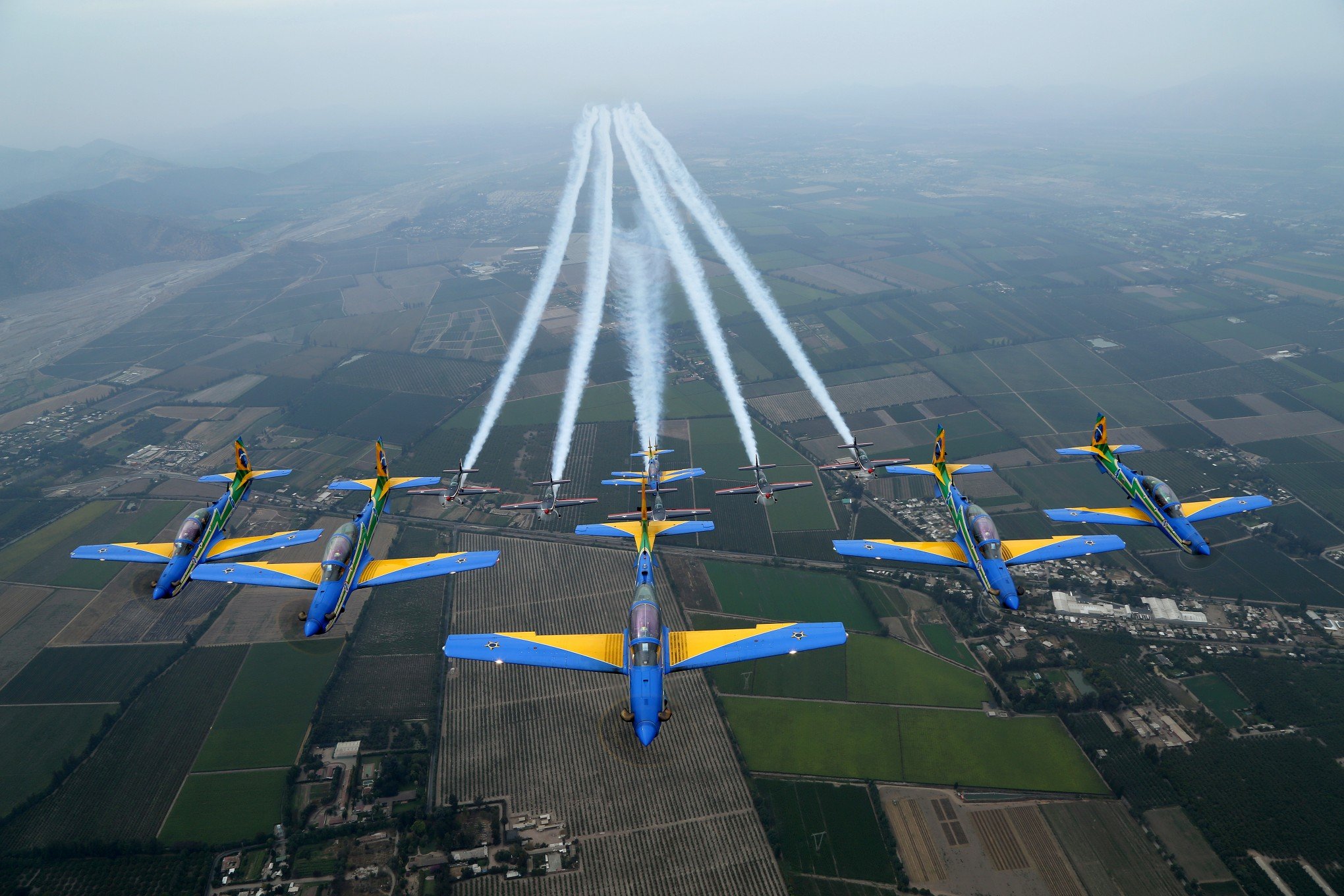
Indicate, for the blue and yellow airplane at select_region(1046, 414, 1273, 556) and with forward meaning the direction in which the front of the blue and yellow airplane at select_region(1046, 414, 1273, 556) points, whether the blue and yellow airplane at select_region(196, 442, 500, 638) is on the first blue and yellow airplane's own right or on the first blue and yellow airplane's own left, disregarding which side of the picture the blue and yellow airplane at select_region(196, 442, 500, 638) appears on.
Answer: on the first blue and yellow airplane's own right

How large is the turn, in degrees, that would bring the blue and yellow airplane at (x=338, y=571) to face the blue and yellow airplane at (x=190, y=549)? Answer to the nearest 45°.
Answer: approximately 135° to its right

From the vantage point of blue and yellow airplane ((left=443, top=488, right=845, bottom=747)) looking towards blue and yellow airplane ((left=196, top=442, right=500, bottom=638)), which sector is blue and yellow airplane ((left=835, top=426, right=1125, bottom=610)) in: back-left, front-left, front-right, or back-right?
back-right

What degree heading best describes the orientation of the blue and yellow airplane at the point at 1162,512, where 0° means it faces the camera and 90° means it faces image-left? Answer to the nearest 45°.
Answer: approximately 315°

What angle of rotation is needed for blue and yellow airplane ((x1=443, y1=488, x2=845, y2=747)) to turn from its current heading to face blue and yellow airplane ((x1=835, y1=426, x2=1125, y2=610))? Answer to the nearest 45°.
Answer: approximately 90° to its left

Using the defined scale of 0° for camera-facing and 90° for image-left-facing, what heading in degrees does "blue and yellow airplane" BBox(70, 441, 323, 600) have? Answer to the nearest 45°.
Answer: approximately 45°

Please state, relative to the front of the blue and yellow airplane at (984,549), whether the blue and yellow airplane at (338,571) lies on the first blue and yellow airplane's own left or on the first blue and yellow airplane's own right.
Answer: on the first blue and yellow airplane's own right

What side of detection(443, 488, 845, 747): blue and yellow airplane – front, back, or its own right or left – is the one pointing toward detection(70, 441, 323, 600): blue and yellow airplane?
right

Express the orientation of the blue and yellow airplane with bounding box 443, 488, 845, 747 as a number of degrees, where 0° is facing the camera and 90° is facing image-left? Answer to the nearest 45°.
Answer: approximately 0°

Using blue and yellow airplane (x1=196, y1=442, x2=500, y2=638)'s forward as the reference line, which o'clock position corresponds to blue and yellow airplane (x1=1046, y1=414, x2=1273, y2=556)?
blue and yellow airplane (x1=1046, y1=414, x2=1273, y2=556) is roughly at 10 o'clock from blue and yellow airplane (x1=196, y1=442, x2=500, y2=638).

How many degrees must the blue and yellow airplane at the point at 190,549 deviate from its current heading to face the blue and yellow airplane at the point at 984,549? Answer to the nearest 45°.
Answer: approximately 90° to its left

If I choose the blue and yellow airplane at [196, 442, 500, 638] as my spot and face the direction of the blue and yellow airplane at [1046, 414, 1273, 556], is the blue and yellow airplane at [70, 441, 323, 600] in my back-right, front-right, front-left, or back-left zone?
back-left
